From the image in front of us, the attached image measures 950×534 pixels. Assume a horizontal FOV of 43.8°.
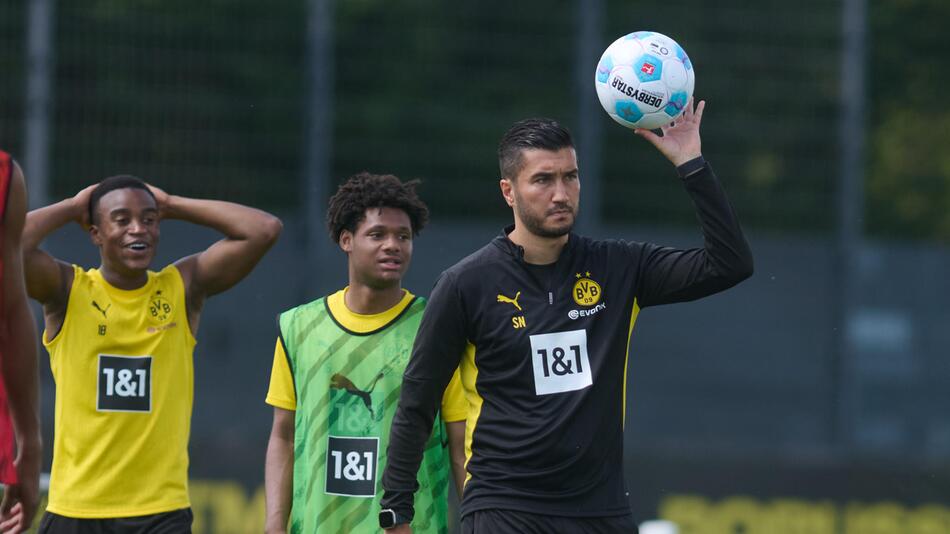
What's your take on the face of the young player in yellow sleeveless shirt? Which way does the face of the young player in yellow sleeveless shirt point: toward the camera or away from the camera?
toward the camera

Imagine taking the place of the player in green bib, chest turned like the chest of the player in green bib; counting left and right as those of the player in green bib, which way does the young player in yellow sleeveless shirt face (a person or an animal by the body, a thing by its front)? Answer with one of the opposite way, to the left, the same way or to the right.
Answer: the same way

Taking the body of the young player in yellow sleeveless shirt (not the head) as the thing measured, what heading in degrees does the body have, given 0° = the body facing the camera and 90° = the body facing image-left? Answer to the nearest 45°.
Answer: approximately 0°

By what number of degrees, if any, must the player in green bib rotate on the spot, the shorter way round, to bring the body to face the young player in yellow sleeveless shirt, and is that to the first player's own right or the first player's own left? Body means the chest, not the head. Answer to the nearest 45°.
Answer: approximately 135° to the first player's own right

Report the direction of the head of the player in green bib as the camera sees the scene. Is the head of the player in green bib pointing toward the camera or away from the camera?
toward the camera

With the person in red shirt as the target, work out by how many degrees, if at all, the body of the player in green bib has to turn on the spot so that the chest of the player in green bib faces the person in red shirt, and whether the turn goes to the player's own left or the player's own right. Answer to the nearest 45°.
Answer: approximately 45° to the player's own right

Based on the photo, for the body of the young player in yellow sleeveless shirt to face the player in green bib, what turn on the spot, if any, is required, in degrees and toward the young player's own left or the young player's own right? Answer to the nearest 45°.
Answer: approximately 45° to the young player's own left

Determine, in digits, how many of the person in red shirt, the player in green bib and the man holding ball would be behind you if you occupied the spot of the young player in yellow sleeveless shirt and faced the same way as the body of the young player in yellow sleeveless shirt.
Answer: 0

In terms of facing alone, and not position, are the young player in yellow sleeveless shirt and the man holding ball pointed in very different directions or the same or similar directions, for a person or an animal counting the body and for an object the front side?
same or similar directions

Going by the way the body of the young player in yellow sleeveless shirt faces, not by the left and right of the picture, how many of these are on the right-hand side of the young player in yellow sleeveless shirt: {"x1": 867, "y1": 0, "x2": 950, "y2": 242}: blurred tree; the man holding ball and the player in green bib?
0

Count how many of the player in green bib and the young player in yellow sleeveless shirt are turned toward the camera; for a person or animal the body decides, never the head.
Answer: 2

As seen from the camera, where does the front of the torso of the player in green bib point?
toward the camera

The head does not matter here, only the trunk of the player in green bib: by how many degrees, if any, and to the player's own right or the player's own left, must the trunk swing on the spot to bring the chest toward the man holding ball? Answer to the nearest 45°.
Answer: approximately 45° to the player's own left

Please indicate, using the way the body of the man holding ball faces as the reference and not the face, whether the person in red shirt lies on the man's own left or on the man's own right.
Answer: on the man's own right
